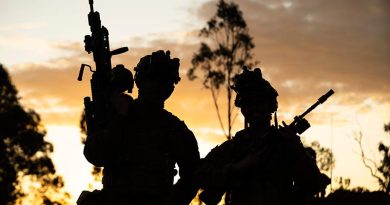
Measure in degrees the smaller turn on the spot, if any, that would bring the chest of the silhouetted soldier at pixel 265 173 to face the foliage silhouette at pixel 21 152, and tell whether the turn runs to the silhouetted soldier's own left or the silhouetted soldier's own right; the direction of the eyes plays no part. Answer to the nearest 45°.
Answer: approximately 135° to the silhouetted soldier's own right
